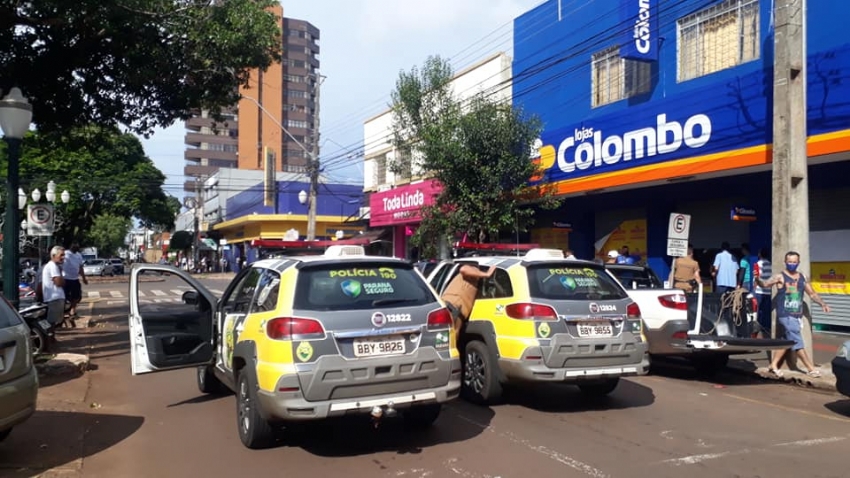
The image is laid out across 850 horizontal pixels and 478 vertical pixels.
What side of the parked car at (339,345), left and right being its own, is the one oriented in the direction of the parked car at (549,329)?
right

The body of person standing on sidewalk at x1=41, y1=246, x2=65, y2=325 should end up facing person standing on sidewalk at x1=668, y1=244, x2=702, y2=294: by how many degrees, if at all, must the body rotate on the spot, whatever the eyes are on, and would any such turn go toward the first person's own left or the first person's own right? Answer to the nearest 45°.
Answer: approximately 45° to the first person's own right

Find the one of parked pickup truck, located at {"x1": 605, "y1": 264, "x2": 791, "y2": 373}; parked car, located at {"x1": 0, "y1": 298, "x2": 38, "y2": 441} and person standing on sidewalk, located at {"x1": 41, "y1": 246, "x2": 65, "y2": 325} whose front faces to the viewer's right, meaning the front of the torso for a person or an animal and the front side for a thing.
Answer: the person standing on sidewalk

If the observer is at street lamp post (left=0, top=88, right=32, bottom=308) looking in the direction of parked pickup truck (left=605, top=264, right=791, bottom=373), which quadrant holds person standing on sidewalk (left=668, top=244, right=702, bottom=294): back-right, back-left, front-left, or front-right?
front-left

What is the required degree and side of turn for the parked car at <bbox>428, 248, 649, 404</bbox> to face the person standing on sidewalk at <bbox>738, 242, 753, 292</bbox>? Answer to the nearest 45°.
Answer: approximately 90° to its right

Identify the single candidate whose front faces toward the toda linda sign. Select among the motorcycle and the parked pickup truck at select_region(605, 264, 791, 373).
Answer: the parked pickup truck

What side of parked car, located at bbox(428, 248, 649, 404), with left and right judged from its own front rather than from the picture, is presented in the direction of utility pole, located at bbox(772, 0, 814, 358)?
right

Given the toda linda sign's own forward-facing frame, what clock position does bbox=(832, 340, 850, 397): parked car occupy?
The parked car is roughly at 10 o'clock from the toda linda sign.

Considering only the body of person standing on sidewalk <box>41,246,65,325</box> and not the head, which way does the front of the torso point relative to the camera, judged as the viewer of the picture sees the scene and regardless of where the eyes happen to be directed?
to the viewer's right

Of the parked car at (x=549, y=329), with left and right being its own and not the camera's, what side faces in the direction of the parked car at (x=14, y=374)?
left

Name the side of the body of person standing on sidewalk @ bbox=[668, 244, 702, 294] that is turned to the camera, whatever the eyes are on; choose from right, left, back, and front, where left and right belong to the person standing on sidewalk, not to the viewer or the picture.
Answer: back

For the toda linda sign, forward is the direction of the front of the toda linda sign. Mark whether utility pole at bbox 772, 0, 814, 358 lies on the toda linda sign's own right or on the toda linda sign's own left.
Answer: on the toda linda sign's own left

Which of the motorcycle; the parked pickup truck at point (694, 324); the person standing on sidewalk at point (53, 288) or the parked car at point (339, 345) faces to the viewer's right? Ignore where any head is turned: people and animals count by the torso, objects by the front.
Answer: the person standing on sidewalk

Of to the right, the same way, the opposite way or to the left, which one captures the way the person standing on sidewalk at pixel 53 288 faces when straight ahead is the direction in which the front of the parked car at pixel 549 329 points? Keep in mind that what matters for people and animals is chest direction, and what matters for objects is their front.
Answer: to the right

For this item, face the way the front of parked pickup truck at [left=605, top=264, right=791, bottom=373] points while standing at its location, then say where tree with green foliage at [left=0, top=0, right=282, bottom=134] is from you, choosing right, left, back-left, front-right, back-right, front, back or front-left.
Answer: front-left
